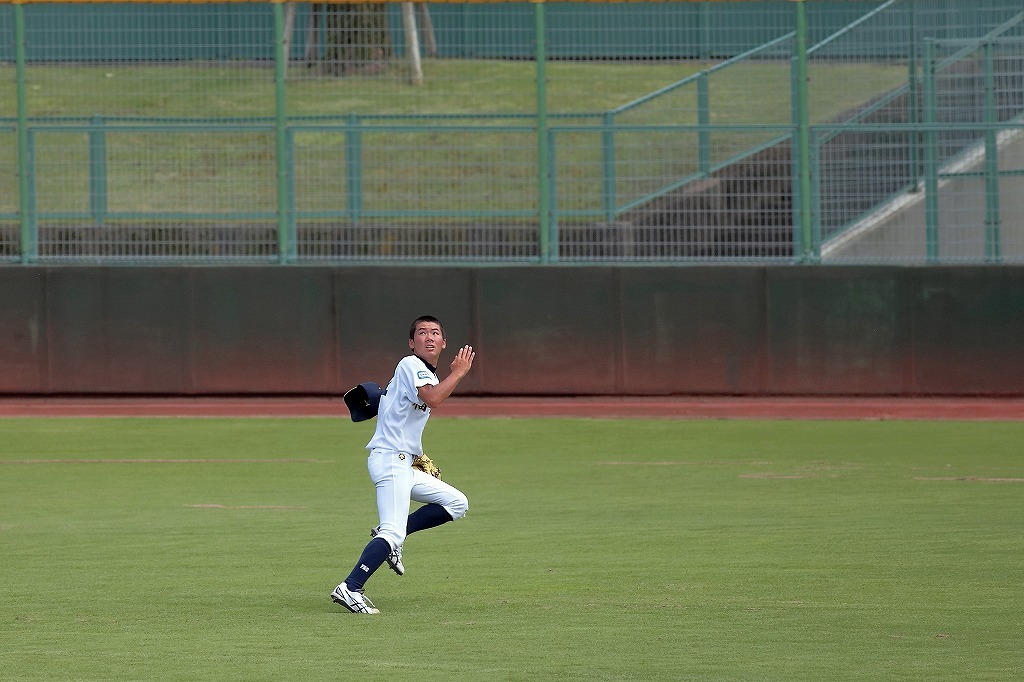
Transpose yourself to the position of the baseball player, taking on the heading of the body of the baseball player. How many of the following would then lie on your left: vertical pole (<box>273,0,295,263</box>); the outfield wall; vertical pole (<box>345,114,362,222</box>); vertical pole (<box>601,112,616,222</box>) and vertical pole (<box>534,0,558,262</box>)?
5

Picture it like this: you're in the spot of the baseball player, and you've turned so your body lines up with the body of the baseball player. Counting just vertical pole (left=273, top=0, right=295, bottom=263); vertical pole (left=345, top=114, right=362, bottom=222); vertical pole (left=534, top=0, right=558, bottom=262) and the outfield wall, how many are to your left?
4

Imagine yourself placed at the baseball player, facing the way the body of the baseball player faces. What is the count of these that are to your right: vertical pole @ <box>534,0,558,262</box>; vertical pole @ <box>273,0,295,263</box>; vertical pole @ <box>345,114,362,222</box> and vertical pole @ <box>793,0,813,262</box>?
0

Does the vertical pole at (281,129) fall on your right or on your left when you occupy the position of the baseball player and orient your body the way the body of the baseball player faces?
on your left

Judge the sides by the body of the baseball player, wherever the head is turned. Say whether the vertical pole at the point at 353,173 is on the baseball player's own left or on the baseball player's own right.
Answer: on the baseball player's own left

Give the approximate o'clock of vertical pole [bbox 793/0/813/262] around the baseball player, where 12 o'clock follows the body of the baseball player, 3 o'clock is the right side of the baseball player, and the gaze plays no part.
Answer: The vertical pole is roughly at 10 o'clock from the baseball player.

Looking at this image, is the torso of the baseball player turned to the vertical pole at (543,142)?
no

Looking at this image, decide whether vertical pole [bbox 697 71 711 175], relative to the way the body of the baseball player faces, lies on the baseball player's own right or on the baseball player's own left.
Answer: on the baseball player's own left

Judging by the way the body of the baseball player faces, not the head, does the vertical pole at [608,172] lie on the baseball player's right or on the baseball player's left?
on the baseball player's left

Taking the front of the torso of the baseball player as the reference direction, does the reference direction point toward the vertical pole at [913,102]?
no

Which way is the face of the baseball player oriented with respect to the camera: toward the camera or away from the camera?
toward the camera

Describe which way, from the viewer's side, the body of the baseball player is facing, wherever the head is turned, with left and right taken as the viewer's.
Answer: facing to the right of the viewer

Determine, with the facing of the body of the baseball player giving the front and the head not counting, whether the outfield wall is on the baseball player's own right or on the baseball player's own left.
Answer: on the baseball player's own left

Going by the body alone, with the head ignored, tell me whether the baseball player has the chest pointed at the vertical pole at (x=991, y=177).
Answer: no
